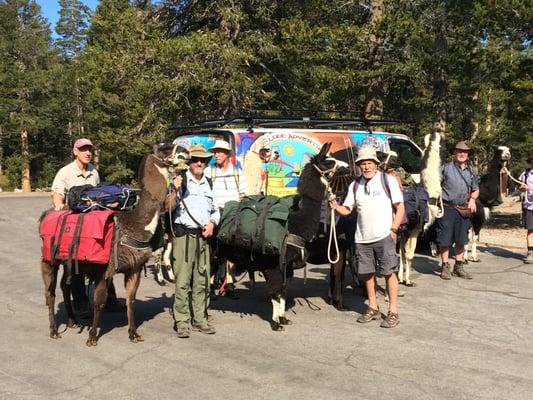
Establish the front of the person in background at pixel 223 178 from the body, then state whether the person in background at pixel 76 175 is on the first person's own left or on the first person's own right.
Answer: on the first person's own right

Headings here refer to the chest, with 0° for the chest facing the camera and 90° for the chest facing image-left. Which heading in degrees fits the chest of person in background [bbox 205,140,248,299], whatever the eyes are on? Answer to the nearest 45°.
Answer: approximately 0°

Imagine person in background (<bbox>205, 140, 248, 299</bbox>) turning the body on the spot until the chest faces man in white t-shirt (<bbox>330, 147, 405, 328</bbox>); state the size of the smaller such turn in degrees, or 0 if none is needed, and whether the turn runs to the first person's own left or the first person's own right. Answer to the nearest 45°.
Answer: approximately 45° to the first person's own left

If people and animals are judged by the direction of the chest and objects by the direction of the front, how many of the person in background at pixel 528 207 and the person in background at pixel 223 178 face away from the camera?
0

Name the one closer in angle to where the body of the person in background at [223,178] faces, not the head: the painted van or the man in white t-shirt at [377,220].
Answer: the man in white t-shirt

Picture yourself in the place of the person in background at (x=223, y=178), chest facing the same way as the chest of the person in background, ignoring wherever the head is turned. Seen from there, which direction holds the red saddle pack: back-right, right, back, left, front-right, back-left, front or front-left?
front-right

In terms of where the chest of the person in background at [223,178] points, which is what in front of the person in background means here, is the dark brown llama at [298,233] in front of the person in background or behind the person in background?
in front
